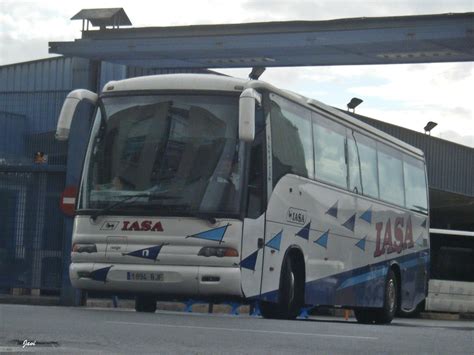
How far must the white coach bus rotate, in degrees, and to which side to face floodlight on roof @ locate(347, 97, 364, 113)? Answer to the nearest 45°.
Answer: approximately 135° to its right

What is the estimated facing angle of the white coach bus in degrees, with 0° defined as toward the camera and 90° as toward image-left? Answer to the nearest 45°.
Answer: approximately 45°
